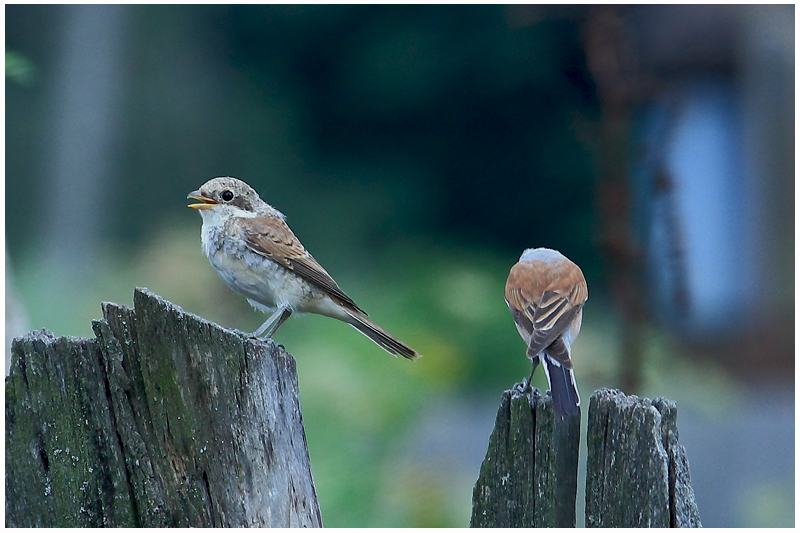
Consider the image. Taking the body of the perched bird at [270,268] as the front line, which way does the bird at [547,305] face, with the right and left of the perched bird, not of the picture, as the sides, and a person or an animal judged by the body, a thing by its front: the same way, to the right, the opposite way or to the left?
to the right

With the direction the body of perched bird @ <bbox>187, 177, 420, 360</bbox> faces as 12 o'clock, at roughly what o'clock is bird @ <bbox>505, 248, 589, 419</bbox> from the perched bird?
The bird is roughly at 7 o'clock from the perched bird.

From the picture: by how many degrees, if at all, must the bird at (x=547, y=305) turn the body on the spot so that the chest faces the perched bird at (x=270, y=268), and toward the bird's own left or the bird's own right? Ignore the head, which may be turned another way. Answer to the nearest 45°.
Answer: approximately 90° to the bird's own left

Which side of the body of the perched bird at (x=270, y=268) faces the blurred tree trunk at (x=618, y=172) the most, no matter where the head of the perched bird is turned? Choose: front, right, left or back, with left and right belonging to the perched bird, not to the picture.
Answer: right

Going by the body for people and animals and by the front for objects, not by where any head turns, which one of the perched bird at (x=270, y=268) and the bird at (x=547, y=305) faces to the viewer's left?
the perched bird

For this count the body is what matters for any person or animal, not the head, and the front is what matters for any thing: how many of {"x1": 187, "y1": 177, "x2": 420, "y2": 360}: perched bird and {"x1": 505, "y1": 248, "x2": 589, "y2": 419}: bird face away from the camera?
1

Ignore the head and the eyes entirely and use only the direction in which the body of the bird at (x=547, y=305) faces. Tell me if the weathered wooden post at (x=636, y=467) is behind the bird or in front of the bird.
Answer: behind

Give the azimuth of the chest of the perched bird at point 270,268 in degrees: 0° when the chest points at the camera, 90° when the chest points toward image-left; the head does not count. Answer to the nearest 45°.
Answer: approximately 90°

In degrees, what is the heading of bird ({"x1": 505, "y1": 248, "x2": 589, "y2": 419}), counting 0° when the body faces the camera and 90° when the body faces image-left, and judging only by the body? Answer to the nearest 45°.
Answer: approximately 180°
